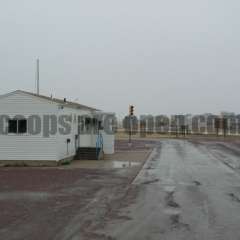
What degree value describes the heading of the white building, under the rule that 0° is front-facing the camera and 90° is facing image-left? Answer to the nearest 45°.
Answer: approximately 270°
